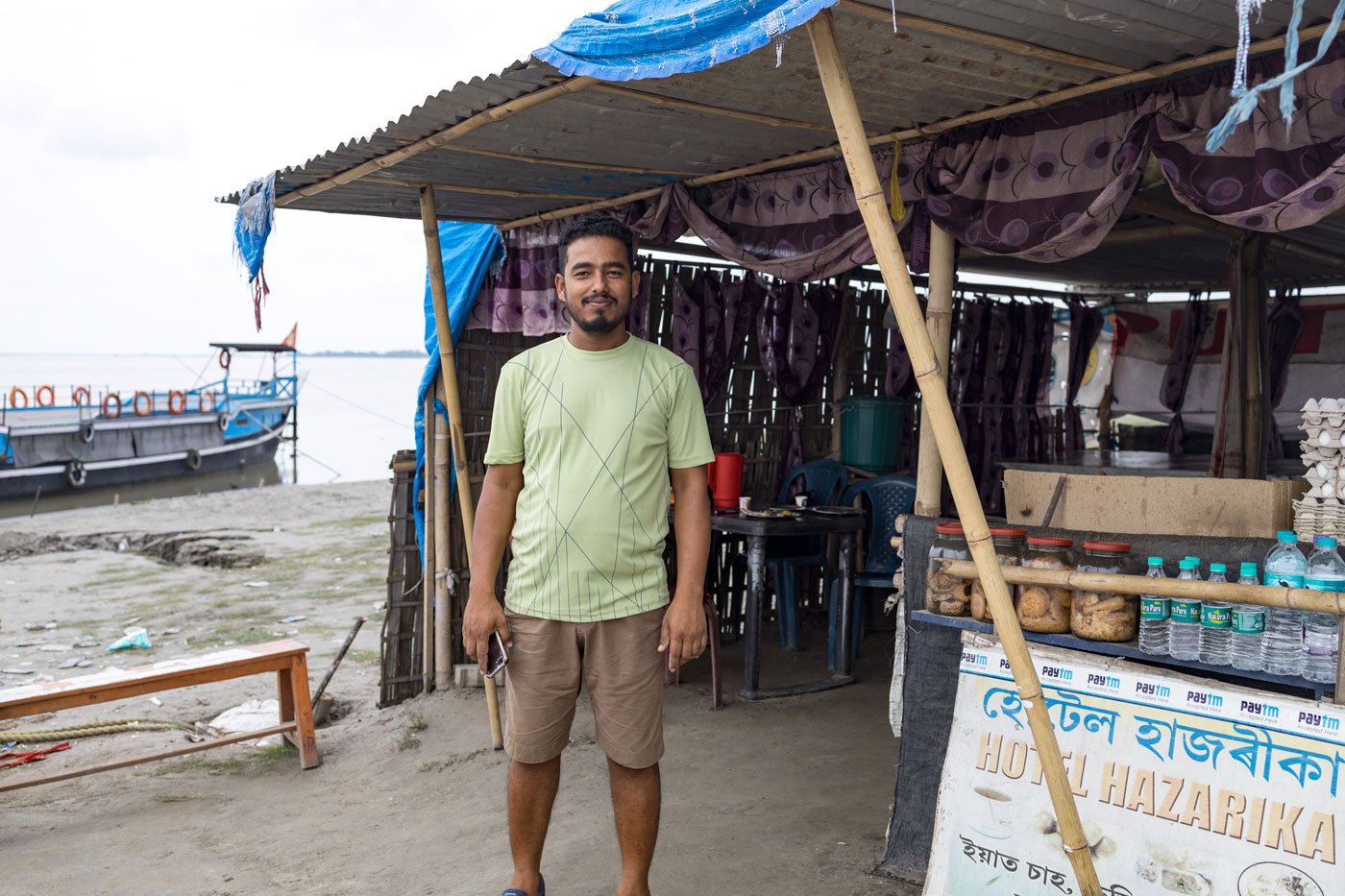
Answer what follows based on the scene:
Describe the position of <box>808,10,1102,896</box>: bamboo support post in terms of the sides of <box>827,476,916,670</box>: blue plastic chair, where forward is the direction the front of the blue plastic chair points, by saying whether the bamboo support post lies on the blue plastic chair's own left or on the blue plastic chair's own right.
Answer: on the blue plastic chair's own left

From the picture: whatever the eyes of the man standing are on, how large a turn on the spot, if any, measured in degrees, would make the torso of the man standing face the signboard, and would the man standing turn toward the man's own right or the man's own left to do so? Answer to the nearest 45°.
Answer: approximately 90° to the man's own left

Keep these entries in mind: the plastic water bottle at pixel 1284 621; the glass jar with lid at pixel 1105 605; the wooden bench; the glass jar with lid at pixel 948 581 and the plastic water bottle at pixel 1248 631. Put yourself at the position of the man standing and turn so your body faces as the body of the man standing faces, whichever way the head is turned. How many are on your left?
4

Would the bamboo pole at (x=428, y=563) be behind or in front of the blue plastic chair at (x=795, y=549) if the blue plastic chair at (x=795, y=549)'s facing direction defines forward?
in front

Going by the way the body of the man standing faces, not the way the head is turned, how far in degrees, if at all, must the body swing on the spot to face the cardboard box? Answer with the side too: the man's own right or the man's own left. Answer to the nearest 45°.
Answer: approximately 90° to the man's own left

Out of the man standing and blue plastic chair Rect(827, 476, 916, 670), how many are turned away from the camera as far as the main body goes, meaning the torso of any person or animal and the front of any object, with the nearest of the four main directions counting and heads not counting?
0

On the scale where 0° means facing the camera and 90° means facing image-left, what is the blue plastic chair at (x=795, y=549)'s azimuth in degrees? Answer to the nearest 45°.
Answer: approximately 45°

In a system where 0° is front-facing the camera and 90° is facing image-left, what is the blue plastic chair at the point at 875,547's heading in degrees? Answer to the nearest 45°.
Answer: approximately 45°

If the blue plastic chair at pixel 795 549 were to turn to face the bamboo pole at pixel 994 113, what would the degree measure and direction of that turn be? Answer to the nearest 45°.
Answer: approximately 45° to its left

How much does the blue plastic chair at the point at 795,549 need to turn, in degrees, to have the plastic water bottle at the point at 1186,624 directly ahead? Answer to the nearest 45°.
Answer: approximately 45° to its left

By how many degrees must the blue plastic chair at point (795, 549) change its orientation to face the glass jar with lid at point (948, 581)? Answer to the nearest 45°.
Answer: approximately 45° to its left

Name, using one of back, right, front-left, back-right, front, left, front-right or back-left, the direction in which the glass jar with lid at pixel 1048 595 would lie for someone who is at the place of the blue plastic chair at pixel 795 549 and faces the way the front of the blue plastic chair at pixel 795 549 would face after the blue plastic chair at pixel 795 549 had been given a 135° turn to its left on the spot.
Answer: right

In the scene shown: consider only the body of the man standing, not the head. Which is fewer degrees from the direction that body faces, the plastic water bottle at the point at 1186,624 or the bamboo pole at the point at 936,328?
the plastic water bottle

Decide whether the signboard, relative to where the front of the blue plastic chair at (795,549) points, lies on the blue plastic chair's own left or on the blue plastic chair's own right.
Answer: on the blue plastic chair's own left

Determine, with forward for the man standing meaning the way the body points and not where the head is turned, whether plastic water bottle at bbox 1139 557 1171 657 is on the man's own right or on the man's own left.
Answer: on the man's own left
